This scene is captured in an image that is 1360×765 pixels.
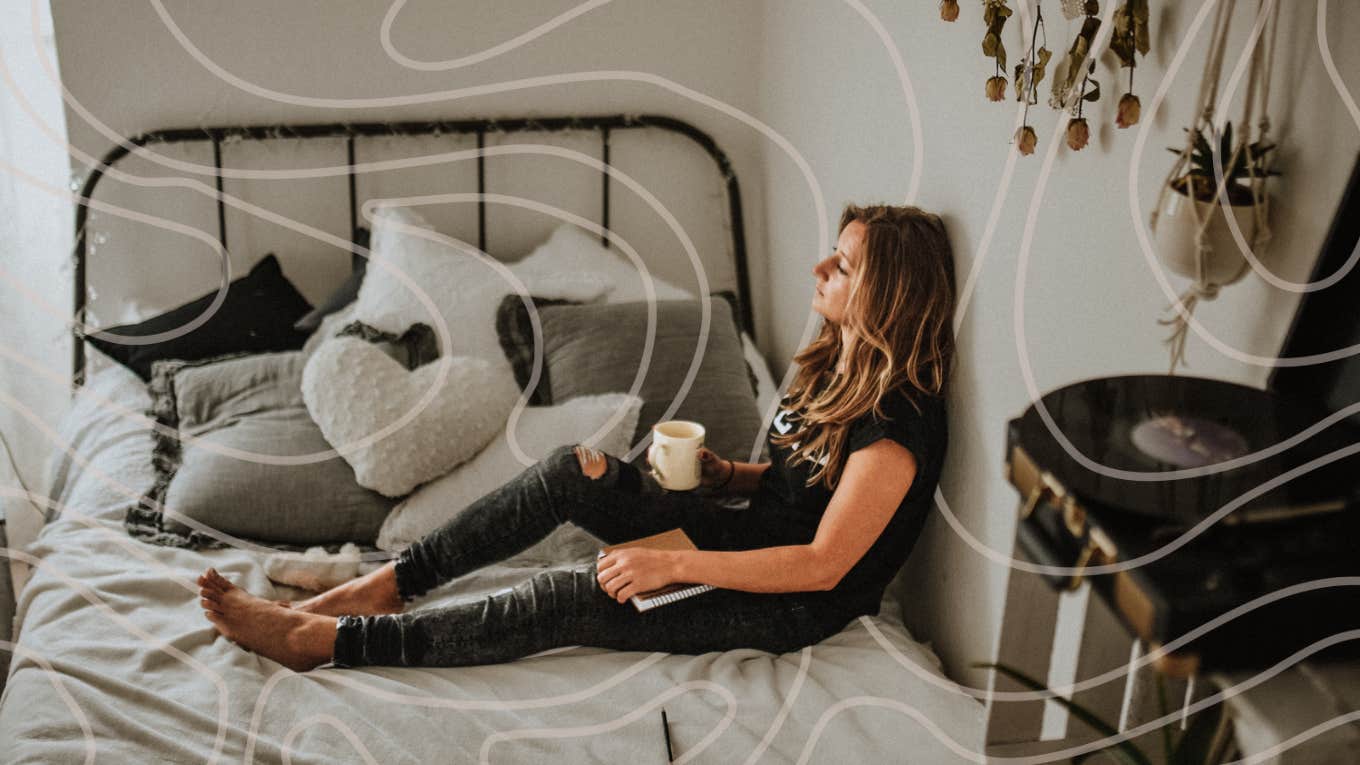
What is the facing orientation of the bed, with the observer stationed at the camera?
facing the viewer

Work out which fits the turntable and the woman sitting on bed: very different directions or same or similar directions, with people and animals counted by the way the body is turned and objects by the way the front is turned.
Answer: same or similar directions

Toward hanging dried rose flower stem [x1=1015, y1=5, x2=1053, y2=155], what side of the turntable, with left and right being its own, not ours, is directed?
right

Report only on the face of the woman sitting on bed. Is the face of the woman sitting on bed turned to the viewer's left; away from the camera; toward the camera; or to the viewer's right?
to the viewer's left

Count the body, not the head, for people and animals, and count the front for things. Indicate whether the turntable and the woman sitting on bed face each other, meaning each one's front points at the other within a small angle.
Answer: no

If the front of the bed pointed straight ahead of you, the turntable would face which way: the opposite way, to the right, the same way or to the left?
to the right

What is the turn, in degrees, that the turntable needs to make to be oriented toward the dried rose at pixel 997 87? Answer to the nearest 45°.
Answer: approximately 90° to its right

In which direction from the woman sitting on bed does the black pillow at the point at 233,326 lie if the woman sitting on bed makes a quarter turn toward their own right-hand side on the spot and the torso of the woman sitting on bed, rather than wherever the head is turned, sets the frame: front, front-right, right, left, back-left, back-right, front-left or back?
front-left

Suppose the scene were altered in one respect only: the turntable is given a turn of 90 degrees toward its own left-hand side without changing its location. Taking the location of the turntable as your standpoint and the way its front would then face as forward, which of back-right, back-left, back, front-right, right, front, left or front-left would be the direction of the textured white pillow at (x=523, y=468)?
back

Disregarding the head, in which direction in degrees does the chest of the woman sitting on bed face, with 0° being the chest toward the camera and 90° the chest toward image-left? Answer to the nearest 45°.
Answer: approximately 90°

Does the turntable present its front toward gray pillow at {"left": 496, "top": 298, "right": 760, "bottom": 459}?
no
